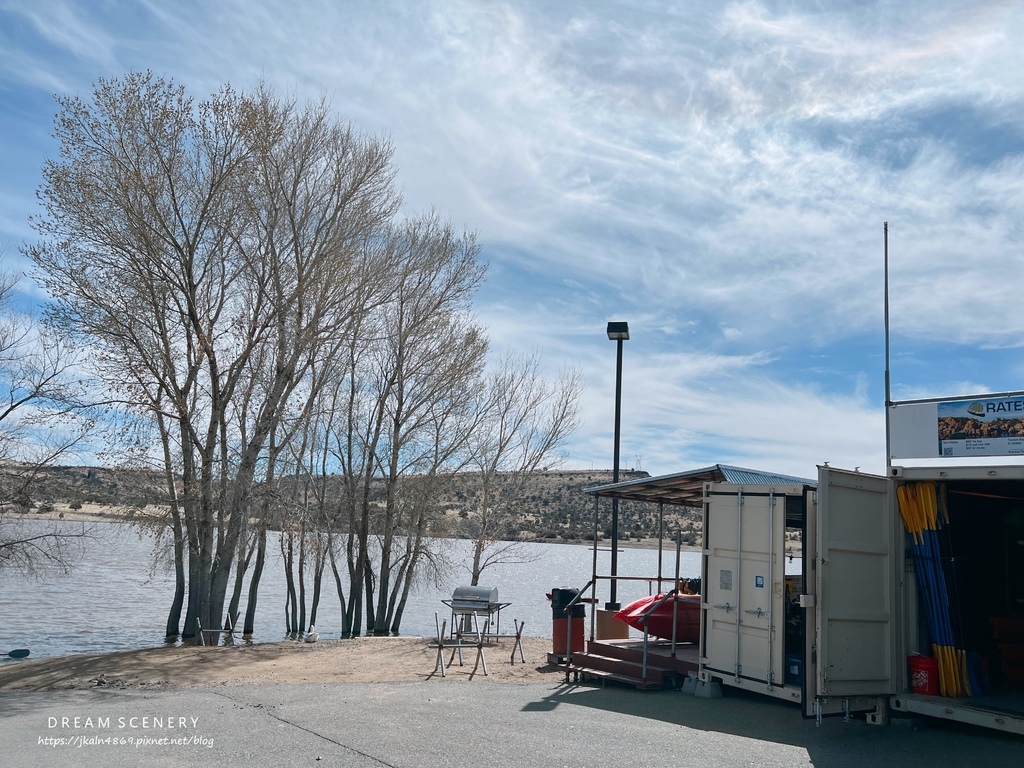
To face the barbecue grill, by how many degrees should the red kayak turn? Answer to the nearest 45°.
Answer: approximately 45° to its right

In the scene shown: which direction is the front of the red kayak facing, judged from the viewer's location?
facing to the left of the viewer

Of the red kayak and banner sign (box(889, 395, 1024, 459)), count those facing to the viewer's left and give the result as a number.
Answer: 1

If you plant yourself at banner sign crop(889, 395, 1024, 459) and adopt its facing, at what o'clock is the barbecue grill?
The barbecue grill is roughly at 4 o'clock from the banner sign.

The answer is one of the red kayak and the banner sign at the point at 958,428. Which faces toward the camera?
the banner sign

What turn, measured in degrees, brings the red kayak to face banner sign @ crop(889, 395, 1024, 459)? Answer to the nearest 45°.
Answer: approximately 135° to its left

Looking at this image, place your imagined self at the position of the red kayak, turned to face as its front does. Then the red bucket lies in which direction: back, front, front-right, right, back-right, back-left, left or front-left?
back-left

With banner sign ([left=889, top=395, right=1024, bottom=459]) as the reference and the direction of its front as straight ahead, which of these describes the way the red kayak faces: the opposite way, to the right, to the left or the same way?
to the right

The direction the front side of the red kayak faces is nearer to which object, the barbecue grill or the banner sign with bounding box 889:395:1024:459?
the barbecue grill

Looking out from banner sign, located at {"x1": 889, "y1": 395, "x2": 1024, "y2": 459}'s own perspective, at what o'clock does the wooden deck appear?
The wooden deck is roughly at 4 o'clock from the banner sign.

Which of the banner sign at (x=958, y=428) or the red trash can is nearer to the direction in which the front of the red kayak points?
the red trash can

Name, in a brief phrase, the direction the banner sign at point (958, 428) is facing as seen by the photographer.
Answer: facing the viewer
